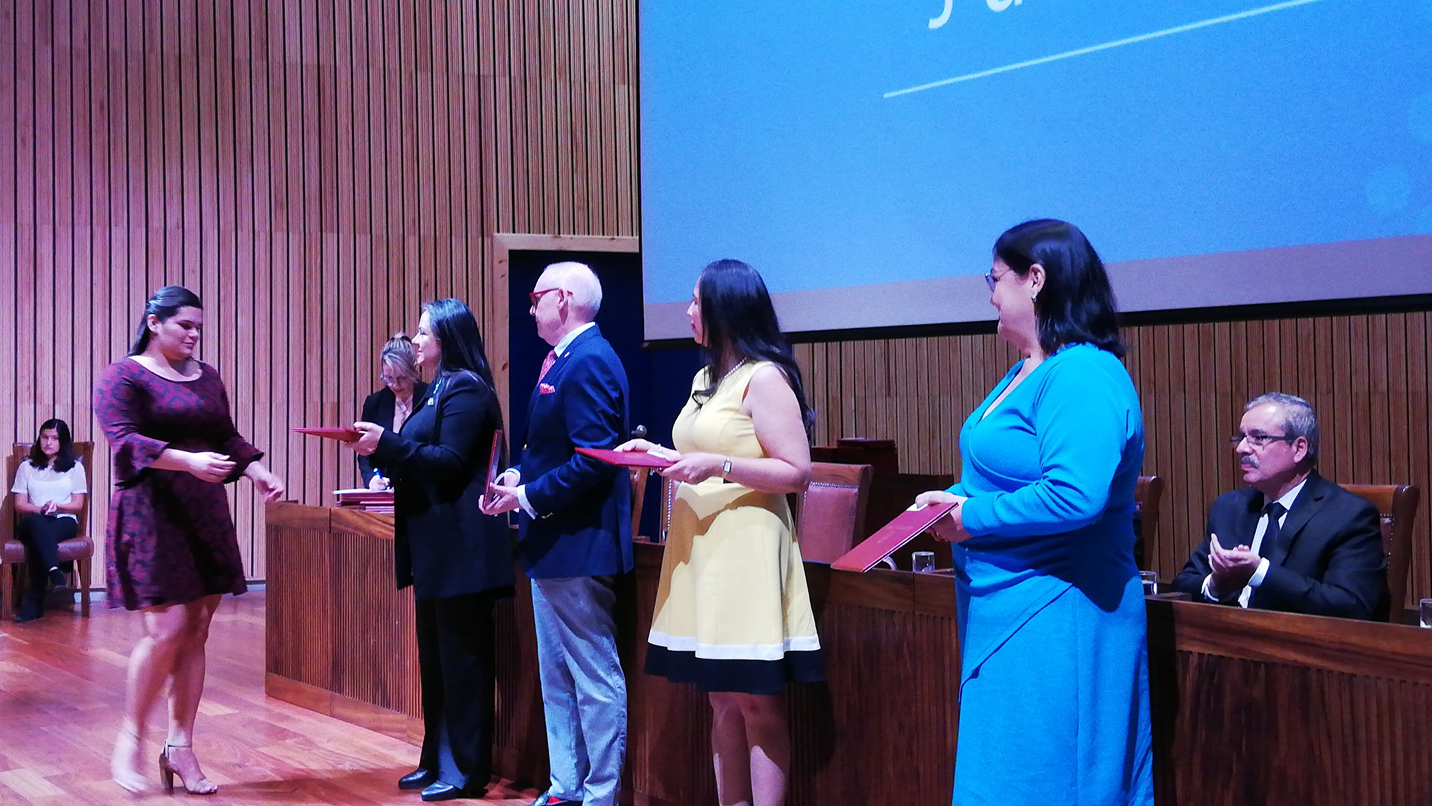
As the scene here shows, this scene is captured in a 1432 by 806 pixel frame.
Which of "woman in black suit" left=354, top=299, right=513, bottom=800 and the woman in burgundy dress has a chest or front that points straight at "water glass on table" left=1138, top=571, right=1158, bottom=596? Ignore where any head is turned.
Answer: the woman in burgundy dress

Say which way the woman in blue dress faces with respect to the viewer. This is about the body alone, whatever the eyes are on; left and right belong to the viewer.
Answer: facing to the left of the viewer

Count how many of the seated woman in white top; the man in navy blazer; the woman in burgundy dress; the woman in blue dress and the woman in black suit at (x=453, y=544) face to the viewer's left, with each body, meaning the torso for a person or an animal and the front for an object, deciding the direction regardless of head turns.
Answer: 3

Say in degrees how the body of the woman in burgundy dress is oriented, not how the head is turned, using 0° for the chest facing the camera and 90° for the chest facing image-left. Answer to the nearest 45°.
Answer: approximately 315°

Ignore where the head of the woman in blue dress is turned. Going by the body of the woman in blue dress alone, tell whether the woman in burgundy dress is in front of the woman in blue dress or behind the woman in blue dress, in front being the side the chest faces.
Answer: in front

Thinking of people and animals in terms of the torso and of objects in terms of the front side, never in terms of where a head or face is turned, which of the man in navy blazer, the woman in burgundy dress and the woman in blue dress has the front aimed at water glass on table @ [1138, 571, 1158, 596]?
the woman in burgundy dress

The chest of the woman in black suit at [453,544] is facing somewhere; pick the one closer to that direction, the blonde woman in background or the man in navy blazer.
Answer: the blonde woman in background

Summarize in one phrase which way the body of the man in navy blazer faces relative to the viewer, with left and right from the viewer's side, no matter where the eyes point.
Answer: facing to the left of the viewer

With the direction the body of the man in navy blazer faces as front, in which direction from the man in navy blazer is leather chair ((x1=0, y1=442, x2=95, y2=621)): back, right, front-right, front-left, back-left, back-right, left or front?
front-right

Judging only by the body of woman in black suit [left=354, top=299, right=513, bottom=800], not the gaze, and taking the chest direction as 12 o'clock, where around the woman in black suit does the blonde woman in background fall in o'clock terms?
The blonde woman in background is roughly at 3 o'clock from the woman in black suit.

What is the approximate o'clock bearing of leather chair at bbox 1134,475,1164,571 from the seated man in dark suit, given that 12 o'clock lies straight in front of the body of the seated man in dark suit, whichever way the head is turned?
The leather chair is roughly at 2 o'clock from the seated man in dark suit.

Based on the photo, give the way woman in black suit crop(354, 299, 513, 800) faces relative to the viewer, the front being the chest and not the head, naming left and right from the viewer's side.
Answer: facing to the left of the viewer

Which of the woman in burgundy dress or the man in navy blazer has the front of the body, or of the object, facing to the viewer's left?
the man in navy blazer

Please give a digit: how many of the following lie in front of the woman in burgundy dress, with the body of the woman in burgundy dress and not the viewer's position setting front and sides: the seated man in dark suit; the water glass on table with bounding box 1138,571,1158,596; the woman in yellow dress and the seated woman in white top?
3

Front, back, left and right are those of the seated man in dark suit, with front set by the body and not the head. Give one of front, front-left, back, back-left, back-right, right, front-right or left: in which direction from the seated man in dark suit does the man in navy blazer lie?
front-right
